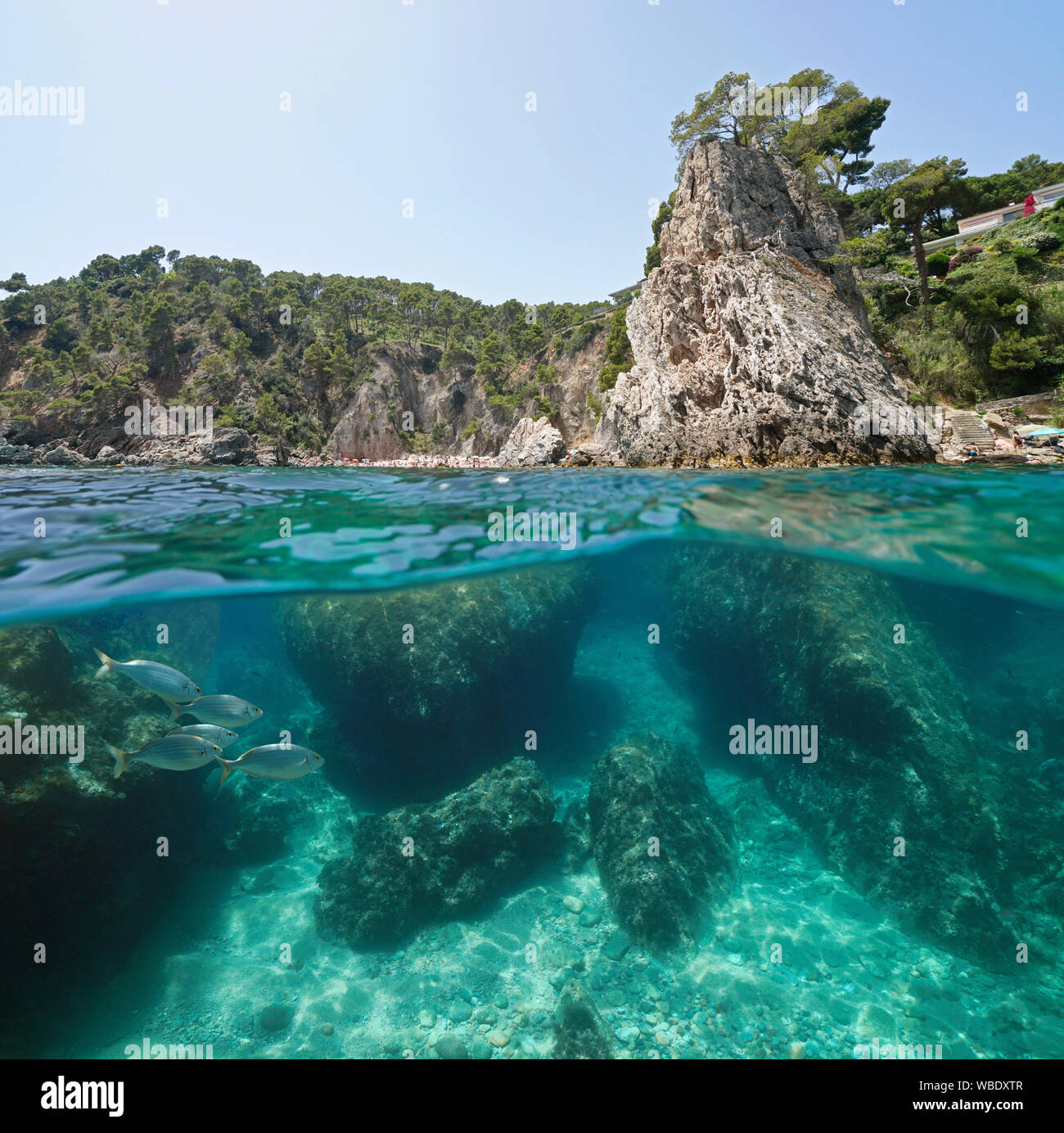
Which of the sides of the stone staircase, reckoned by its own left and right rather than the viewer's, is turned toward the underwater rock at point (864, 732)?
front

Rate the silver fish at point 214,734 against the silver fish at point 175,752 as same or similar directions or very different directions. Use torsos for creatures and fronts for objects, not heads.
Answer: same or similar directions

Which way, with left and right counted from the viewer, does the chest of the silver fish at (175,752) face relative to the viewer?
facing to the right of the viewer

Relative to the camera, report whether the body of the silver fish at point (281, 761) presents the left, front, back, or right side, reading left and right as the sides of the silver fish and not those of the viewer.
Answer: right

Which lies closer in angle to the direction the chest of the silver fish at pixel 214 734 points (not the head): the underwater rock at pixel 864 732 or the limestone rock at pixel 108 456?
the underwater rock

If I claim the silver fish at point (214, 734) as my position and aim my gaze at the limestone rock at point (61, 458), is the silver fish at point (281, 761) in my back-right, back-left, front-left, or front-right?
back-right

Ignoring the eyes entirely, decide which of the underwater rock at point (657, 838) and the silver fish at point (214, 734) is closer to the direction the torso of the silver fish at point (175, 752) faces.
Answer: the underwater rock

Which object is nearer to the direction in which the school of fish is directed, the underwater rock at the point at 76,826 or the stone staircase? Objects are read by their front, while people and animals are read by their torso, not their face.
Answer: the stone staircase

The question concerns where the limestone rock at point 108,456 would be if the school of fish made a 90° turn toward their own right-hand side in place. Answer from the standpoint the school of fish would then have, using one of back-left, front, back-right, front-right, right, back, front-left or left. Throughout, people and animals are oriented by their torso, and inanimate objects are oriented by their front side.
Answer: back
